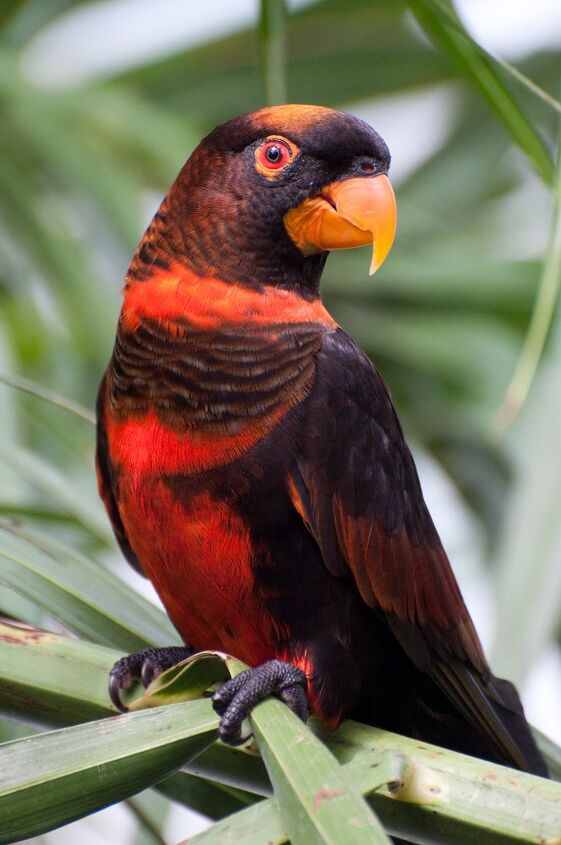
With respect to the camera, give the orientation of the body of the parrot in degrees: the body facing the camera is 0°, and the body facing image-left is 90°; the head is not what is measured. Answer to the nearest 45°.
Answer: approximately 45°

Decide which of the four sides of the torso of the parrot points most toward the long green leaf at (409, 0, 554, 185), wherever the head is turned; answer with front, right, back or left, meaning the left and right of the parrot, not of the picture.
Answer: back
